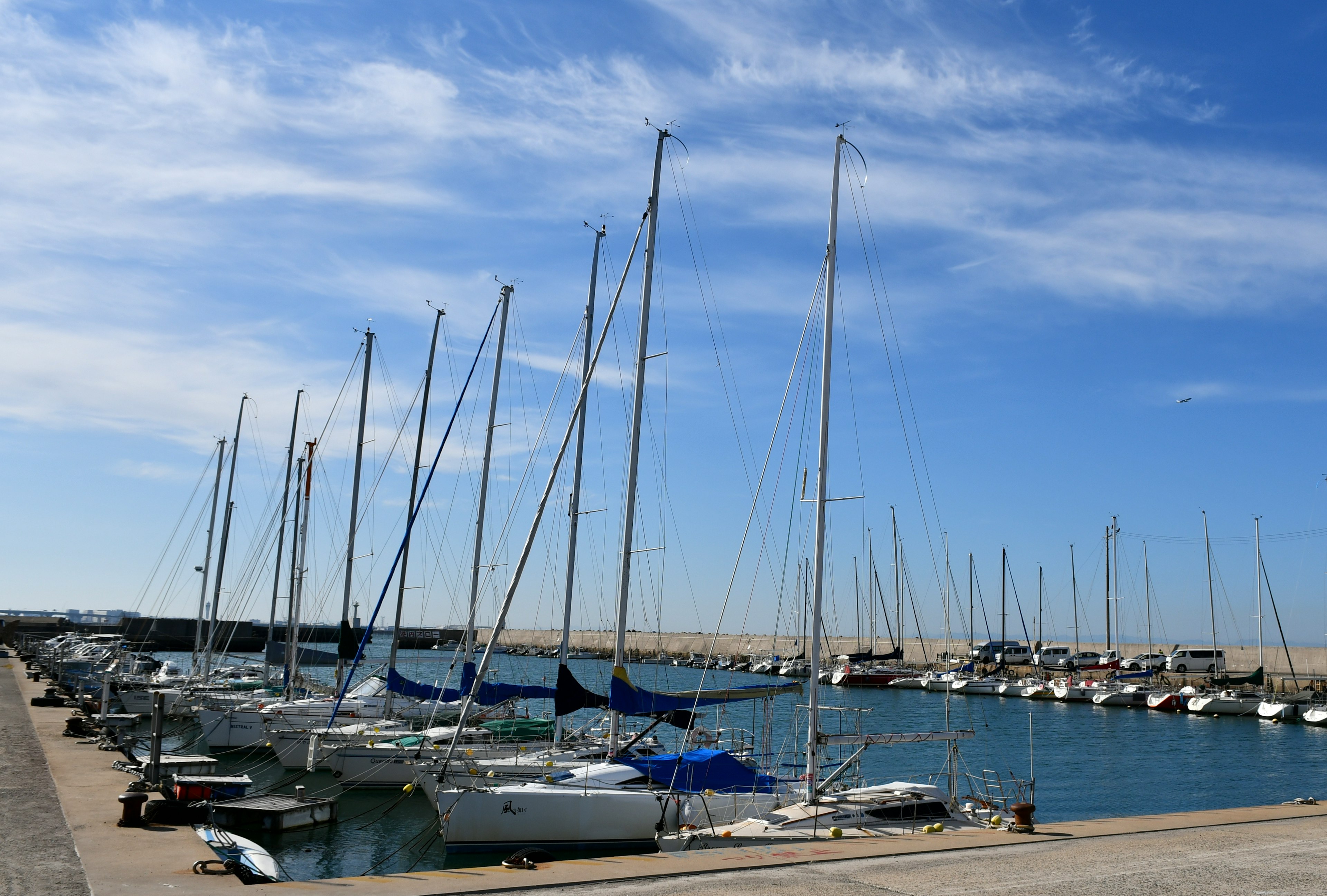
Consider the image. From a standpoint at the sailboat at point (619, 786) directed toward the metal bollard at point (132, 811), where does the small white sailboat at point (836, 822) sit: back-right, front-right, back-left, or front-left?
back-left

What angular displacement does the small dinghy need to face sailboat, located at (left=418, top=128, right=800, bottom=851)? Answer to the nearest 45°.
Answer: approximately 135° to its right

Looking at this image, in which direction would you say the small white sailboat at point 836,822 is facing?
to the viewer's left

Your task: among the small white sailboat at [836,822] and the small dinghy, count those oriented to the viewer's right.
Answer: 0

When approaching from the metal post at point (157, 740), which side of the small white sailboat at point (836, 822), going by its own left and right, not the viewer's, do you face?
front

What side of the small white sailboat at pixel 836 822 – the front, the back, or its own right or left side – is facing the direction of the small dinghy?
front

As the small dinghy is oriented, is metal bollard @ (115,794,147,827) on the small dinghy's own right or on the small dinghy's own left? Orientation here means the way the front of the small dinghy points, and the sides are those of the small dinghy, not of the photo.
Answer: on the small dinghy's own left
